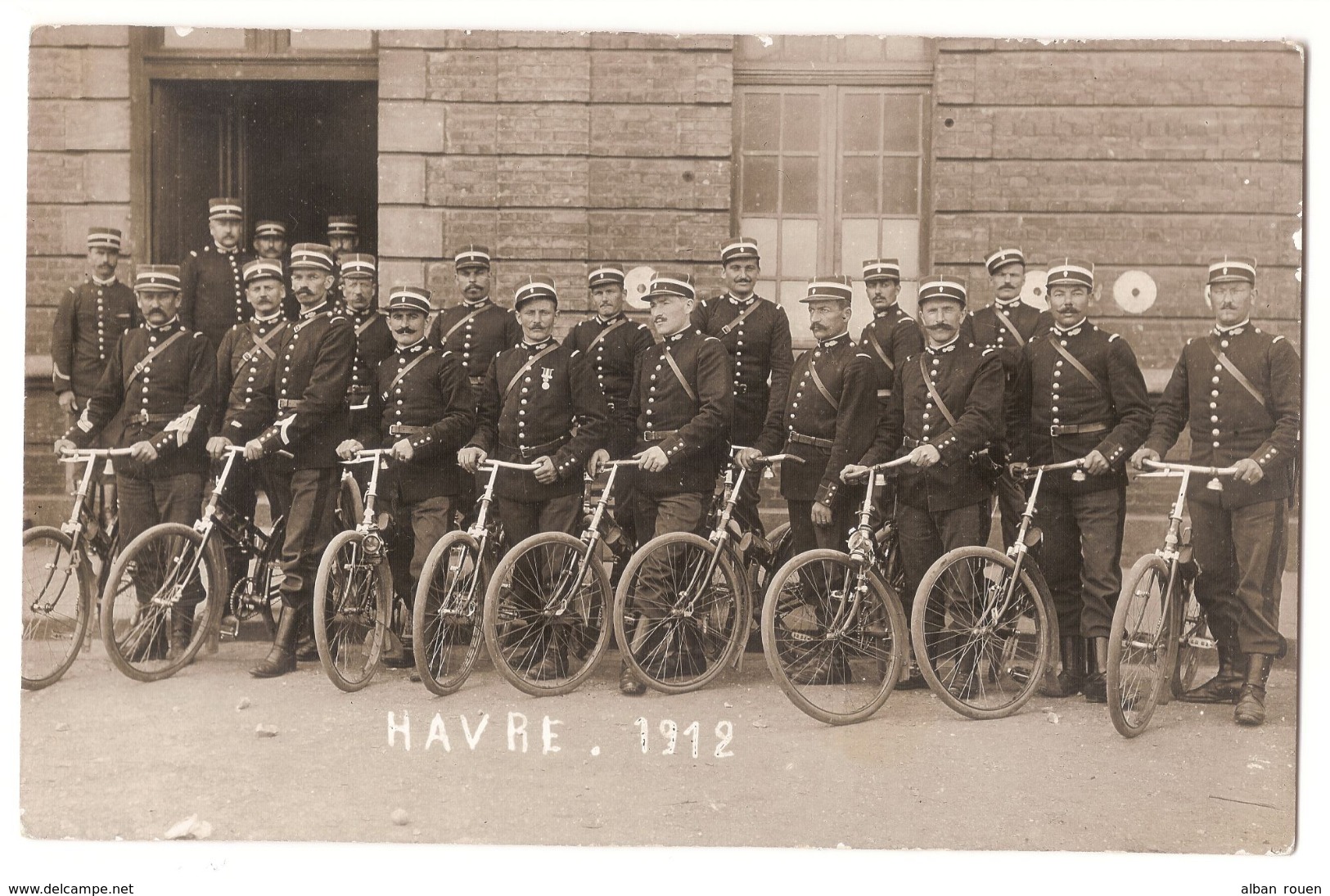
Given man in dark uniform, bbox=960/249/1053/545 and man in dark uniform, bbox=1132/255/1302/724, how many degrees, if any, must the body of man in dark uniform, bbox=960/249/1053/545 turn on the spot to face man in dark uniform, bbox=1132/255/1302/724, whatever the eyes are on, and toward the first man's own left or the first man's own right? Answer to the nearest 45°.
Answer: approximately 45° to the first man's own left

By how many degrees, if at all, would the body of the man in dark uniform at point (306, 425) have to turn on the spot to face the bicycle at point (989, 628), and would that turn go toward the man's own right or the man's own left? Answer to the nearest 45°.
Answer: approximately 90° to the man's own left

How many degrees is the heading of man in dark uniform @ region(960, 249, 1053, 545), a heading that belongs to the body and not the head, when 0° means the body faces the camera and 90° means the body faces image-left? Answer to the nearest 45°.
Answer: approximately 0°

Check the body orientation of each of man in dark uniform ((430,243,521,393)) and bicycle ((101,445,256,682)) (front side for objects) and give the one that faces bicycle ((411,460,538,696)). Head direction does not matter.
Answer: the man in dark uniform

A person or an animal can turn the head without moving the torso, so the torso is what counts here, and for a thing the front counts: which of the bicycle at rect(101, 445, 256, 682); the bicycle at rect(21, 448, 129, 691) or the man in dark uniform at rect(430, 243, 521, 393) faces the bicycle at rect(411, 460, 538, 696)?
the man in dark uniform

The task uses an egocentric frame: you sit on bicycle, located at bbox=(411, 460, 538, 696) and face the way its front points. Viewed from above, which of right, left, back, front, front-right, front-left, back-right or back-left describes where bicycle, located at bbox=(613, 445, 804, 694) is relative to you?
back-left
